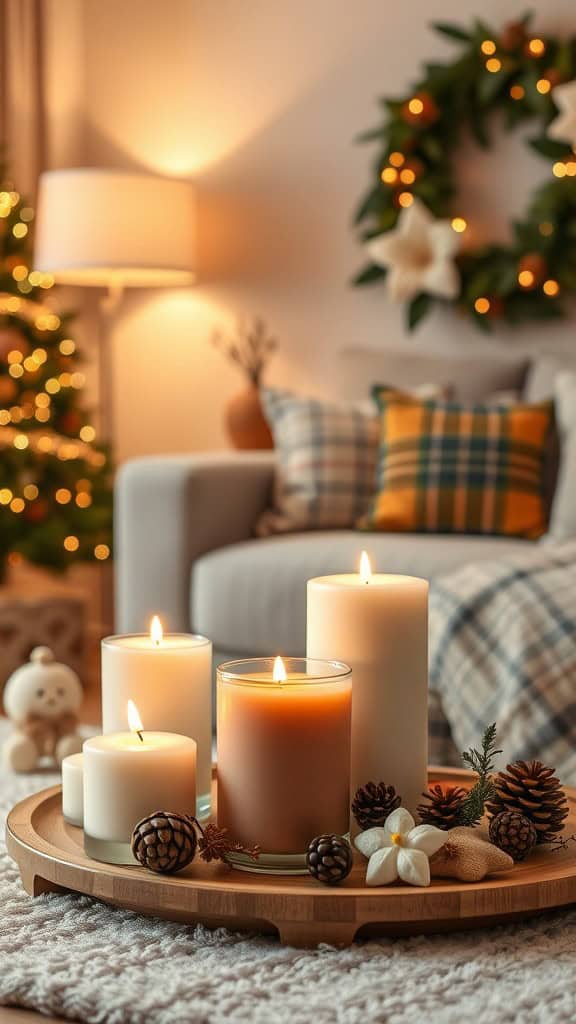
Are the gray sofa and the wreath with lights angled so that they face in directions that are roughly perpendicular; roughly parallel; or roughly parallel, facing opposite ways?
roughly parallel

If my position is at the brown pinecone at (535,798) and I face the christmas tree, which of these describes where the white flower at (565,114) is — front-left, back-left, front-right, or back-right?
front-right

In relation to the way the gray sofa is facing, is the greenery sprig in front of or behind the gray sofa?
in front

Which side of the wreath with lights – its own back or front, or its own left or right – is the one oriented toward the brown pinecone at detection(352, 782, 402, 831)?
front

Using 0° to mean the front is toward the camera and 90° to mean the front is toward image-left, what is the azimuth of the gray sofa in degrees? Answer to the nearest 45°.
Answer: approximately 0°

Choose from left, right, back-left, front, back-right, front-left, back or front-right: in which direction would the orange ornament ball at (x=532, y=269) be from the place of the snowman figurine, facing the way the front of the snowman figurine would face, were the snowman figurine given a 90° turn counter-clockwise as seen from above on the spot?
front

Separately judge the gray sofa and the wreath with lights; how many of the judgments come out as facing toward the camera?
2

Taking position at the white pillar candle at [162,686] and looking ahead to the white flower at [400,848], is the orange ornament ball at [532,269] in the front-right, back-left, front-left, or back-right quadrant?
back-left

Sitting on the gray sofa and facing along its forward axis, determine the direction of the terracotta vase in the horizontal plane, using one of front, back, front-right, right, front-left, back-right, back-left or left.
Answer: back

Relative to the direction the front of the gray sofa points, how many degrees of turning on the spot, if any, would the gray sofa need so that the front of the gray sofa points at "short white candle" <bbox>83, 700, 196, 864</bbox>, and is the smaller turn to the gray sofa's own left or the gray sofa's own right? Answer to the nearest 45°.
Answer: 0° — it already faces it

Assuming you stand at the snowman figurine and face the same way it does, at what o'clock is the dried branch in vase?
The dried branch in vase is roughly at 8 o'clock from the snowman figurine.

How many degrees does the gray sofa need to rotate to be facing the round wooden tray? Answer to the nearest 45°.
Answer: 0° — it already faces it

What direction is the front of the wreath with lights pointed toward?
toward the camera

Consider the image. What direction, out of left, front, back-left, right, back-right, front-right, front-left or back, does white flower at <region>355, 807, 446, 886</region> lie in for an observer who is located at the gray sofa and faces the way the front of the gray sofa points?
front

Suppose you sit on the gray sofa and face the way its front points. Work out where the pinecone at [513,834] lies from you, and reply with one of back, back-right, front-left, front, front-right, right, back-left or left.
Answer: front

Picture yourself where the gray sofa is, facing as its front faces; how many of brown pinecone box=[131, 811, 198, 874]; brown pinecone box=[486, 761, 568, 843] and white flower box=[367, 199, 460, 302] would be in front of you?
2

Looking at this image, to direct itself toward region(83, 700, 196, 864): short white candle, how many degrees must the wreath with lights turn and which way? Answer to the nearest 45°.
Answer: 0° — it already faces it

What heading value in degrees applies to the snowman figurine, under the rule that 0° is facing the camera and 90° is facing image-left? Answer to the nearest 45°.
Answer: approximately 315°
